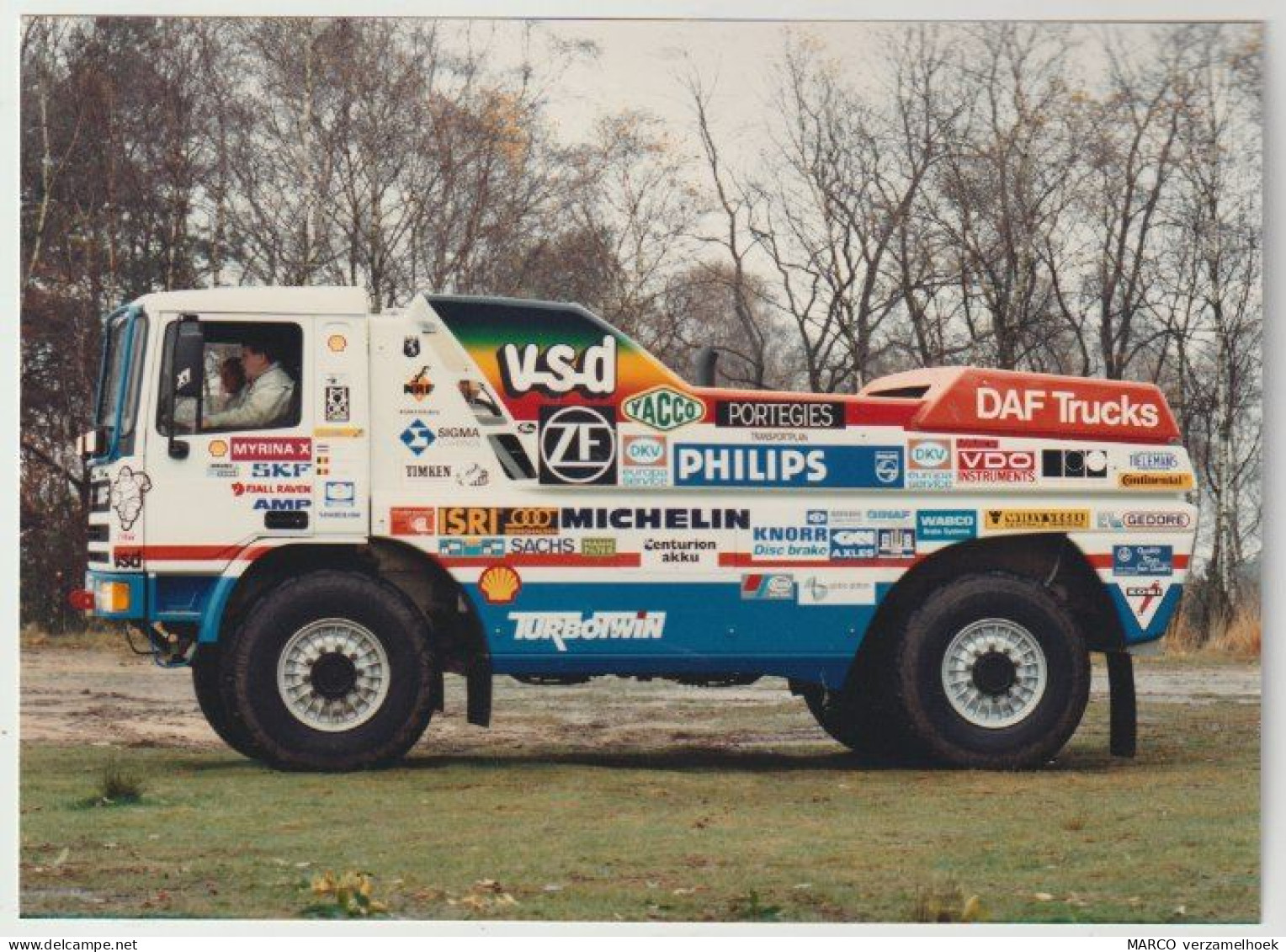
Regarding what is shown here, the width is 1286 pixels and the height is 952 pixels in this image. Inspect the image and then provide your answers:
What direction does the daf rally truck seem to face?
to the viewer's left

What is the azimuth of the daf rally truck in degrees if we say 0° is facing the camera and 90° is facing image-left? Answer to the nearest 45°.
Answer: approximately 90°
